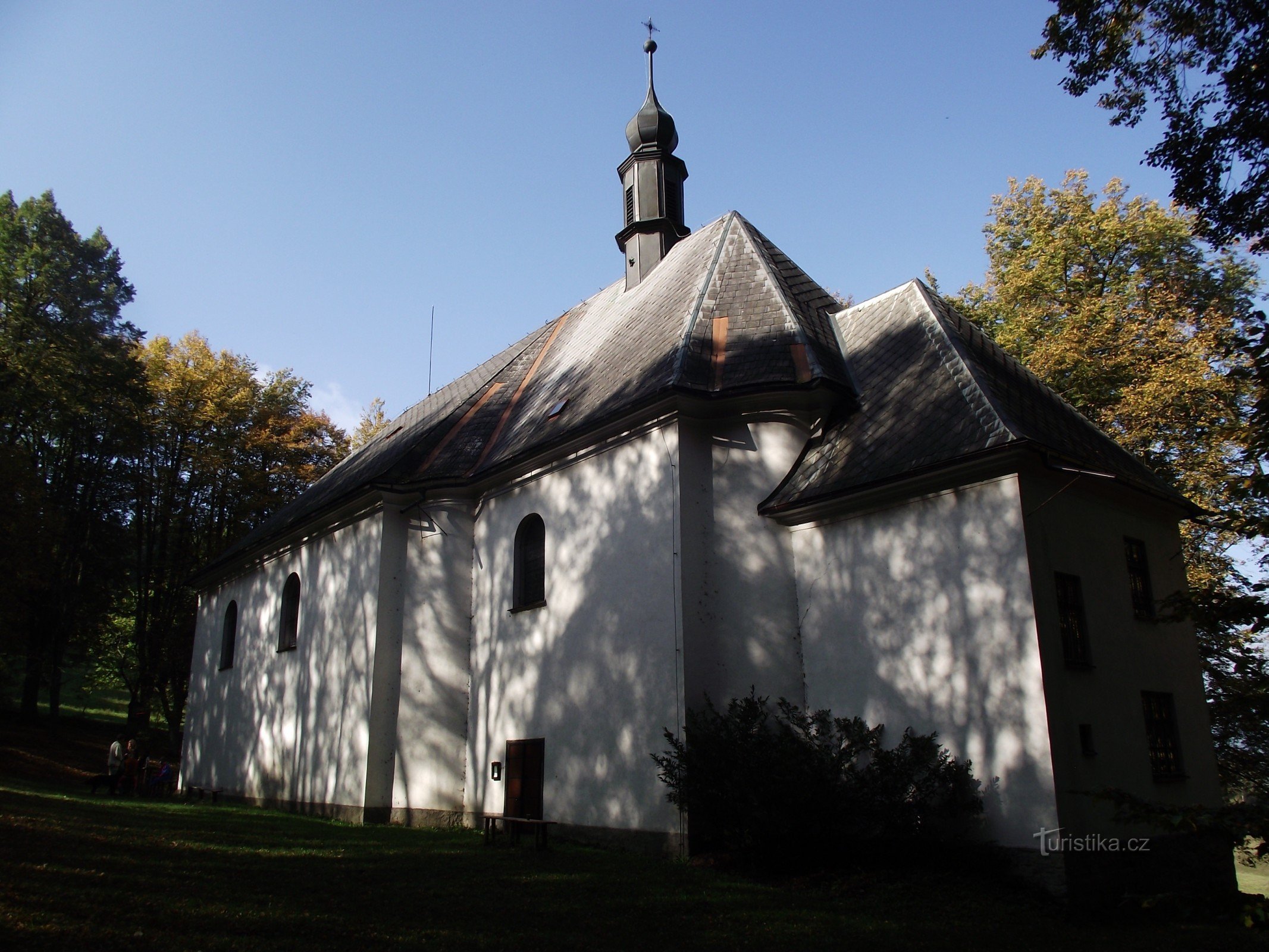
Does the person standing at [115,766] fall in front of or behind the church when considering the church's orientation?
in front

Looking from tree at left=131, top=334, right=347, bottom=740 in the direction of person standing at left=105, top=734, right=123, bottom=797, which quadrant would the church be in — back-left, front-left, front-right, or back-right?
front-left

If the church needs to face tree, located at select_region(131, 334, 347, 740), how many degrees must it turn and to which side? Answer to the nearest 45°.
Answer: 0° — it already faces it

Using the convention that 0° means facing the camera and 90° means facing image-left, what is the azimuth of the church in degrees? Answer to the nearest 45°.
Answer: approximately 135°

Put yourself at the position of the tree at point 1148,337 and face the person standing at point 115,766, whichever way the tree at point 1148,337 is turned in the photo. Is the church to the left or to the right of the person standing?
left

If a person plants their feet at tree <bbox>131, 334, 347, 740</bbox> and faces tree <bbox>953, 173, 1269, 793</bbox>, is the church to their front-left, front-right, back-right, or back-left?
front-right

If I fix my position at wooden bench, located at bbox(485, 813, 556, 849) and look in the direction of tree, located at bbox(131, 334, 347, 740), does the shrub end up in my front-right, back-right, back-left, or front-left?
back-right

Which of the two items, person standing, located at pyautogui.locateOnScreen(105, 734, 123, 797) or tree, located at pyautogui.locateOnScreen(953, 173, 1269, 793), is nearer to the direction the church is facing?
the person standing
